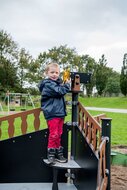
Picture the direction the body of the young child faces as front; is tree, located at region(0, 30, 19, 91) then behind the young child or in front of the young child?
behind

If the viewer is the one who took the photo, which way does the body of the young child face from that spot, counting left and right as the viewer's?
facing the viewer and to the right of the viewer

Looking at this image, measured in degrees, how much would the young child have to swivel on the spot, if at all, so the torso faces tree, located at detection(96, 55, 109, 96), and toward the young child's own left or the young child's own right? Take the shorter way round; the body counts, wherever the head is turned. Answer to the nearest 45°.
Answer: approximately 135° to the young child's own left

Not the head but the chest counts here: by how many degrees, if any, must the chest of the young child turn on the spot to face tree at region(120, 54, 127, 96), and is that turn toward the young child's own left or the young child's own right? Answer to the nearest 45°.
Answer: approximately 135° to the young child's own left
